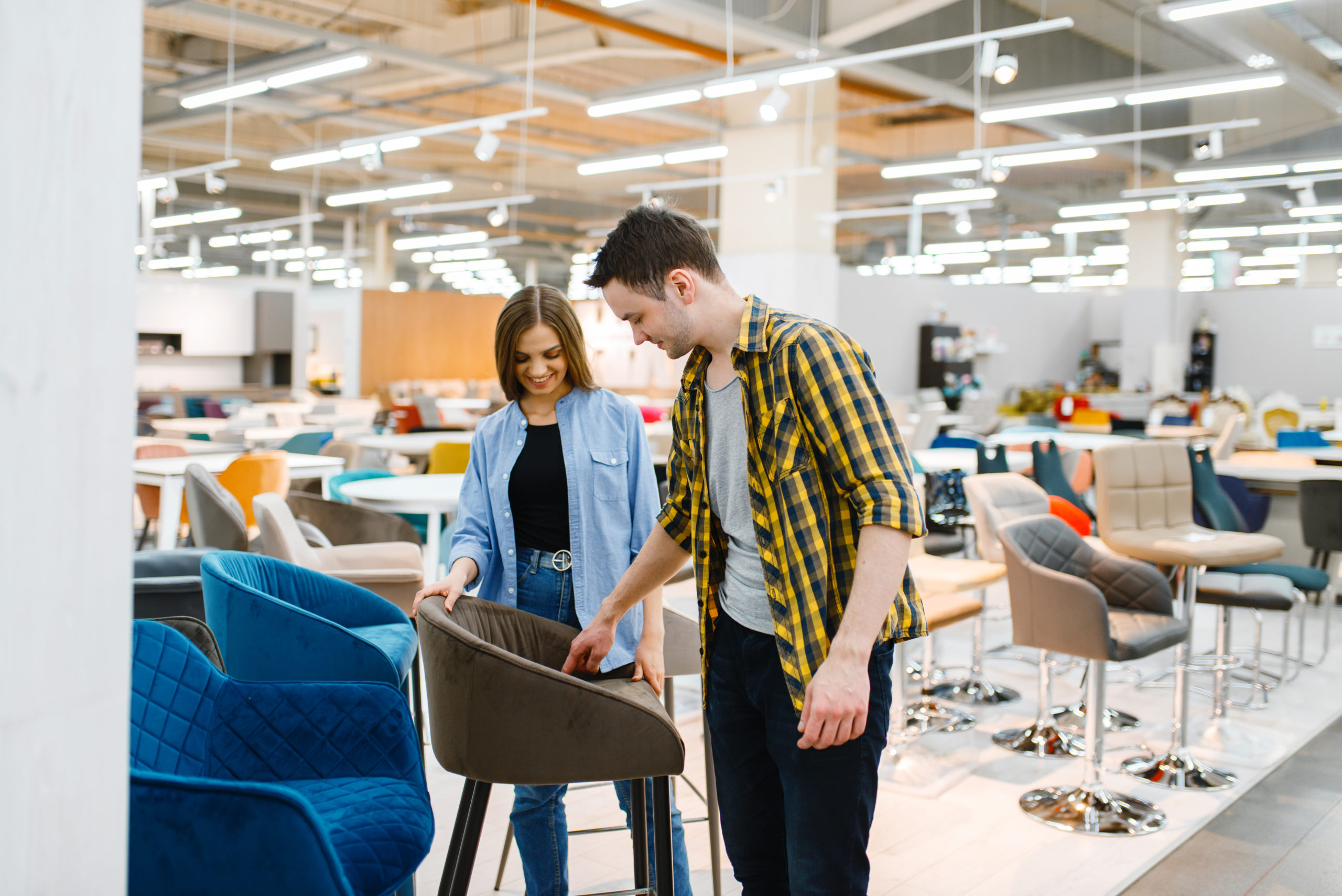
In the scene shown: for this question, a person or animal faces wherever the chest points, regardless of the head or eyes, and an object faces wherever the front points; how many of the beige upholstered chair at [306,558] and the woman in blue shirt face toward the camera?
1

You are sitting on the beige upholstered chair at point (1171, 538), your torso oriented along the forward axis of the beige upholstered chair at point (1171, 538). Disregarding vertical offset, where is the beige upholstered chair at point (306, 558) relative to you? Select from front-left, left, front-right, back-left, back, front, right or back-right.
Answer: right

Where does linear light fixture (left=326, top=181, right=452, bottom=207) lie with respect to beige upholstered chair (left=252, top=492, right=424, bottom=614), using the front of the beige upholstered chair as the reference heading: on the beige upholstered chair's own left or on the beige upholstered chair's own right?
on the beige upholstered chair's own left

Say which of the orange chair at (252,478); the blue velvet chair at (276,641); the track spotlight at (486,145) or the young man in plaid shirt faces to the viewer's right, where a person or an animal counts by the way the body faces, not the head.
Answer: the blue velvet chair

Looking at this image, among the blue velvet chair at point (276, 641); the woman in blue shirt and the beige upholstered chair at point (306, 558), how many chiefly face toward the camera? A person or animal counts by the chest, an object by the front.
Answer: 1

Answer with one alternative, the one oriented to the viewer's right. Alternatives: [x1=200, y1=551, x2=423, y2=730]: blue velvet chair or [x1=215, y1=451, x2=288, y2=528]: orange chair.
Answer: the blue velvet chair

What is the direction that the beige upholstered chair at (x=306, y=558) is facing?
to the viewer's right

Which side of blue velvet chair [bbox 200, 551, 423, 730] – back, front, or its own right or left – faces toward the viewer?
right

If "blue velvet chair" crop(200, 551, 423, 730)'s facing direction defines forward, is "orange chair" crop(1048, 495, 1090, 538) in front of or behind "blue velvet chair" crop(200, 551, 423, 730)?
in front

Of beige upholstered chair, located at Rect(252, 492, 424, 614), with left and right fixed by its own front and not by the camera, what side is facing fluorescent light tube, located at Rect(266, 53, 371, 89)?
left
